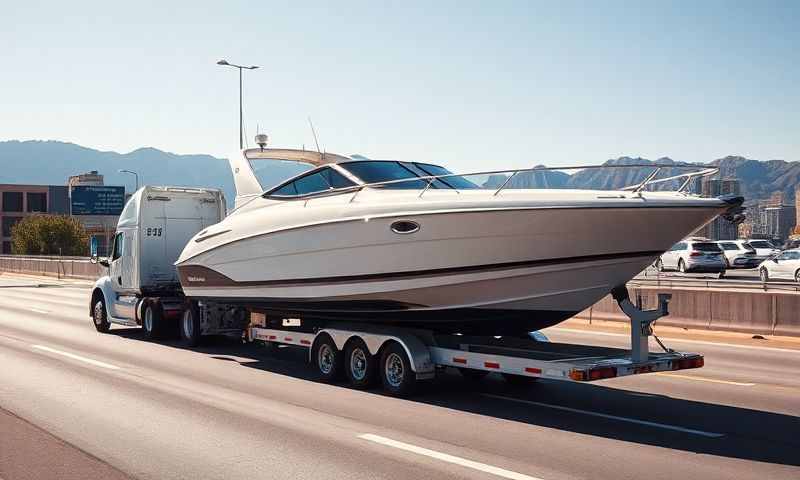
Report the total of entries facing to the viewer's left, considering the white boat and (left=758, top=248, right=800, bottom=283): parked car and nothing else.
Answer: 1

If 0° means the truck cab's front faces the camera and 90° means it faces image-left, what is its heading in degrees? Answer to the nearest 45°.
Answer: approximately 135°

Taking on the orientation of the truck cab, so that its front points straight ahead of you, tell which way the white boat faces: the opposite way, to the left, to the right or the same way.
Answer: the opposite way

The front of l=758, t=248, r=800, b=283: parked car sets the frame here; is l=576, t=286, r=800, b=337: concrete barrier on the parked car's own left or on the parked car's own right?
on the parked car's own left

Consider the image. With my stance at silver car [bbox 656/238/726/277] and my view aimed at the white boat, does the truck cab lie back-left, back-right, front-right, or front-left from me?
front-right

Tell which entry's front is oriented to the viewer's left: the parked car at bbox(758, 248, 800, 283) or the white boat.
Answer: the parked car

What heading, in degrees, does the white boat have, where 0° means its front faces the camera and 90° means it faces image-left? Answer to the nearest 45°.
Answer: approximately 315°

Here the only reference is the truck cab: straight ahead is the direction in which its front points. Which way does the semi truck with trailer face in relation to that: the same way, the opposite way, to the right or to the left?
the same way

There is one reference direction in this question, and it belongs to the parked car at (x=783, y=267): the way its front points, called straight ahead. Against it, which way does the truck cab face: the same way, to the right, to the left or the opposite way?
the same way

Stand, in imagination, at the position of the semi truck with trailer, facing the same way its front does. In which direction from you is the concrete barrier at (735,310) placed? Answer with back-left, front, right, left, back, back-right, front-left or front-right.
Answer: right

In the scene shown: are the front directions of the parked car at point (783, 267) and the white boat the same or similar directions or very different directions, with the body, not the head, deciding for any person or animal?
very different directions

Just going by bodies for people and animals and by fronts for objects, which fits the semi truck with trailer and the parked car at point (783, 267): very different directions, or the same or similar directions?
same or similar directions

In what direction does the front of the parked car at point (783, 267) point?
to the viewer's left
